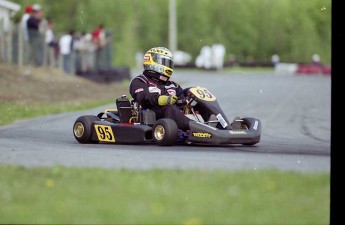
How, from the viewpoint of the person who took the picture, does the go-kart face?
facing the viewer and to the right of the viewer

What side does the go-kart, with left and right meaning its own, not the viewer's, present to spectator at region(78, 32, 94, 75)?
back
